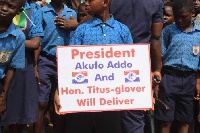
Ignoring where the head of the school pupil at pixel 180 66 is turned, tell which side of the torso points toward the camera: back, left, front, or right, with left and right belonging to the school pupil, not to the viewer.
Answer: front

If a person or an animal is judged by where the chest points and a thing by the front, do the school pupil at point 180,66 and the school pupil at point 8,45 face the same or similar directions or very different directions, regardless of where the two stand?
same or similar directions

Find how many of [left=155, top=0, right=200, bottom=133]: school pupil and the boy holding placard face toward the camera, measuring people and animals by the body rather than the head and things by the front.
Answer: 2

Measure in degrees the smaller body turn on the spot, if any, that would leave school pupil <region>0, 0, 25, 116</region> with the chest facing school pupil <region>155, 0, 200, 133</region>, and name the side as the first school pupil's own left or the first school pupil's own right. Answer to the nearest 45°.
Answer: approximately 135° to the first school pupil's own left

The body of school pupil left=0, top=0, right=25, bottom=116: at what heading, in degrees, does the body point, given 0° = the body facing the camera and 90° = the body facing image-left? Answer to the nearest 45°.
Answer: approximately 45°

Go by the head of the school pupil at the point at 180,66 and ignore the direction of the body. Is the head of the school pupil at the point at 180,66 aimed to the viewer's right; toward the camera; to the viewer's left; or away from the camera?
toward the camera

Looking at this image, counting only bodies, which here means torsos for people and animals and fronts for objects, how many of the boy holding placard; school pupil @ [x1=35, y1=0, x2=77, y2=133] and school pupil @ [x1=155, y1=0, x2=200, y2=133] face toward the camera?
3
